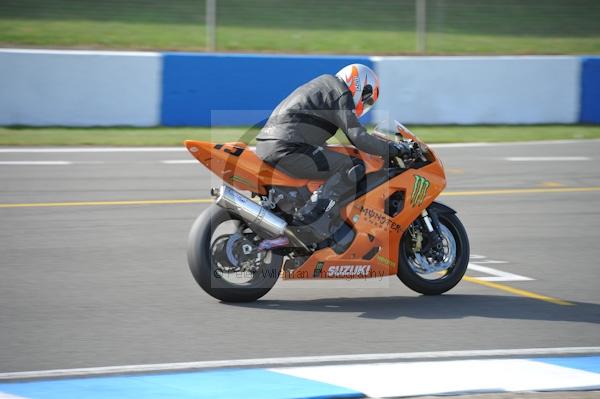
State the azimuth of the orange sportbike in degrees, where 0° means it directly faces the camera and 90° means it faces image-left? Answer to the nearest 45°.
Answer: approximately 270°

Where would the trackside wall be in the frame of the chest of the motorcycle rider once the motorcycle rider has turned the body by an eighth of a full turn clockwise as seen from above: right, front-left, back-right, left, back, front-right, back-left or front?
back-left

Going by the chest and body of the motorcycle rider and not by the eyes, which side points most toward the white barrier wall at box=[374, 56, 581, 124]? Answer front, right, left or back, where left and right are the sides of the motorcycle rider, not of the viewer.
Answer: left

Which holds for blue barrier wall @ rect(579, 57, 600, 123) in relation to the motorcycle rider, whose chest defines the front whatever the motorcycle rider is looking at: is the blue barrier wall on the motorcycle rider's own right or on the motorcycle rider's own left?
on the motorcycle rider's own left

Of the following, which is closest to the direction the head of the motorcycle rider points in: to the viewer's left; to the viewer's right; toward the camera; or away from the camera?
to the viewer's right

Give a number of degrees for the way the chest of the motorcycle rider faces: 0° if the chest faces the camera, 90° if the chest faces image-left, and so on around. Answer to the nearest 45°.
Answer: approximately 270°

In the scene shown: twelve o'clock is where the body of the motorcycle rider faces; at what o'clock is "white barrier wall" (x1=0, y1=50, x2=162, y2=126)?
The white barrier wall is roughly at 8 o'clock from the motorcycle rider.
